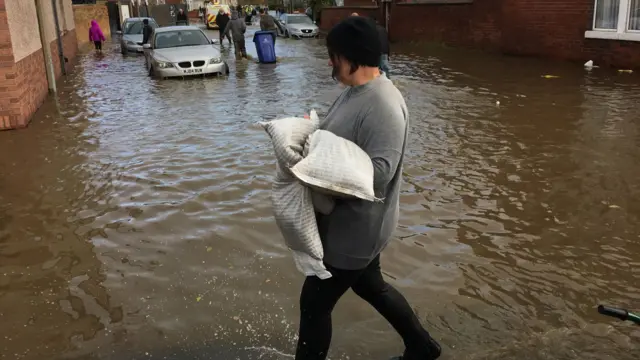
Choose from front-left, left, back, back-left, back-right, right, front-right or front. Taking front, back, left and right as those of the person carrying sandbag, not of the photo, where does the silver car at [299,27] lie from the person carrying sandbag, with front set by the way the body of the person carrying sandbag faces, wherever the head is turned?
right

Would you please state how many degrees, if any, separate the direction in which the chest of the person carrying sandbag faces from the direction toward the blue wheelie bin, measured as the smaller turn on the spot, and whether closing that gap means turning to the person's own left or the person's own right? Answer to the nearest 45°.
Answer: approximately 90° to the person's own right

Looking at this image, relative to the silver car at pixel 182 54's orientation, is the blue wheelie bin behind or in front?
behind

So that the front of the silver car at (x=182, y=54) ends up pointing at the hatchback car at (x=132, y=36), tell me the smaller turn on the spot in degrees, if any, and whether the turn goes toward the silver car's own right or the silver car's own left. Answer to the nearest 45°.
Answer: approximately 180°

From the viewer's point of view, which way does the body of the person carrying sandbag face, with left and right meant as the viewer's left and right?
facing to the left of the viewer

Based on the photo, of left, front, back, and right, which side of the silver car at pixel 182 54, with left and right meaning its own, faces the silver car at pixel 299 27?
back

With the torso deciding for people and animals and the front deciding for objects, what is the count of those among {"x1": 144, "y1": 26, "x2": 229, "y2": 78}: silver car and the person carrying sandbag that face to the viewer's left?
1

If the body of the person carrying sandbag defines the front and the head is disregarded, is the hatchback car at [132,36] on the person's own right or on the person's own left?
on the person's own right

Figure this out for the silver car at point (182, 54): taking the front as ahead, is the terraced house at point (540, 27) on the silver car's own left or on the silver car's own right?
on the silver car's own left

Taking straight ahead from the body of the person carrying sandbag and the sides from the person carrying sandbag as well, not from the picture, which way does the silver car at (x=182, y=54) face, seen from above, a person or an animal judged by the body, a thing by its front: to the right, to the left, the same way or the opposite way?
to the left

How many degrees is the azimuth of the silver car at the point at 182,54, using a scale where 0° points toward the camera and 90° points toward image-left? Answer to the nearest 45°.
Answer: approximately 0°

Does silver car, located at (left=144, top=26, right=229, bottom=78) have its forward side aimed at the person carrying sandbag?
yes
